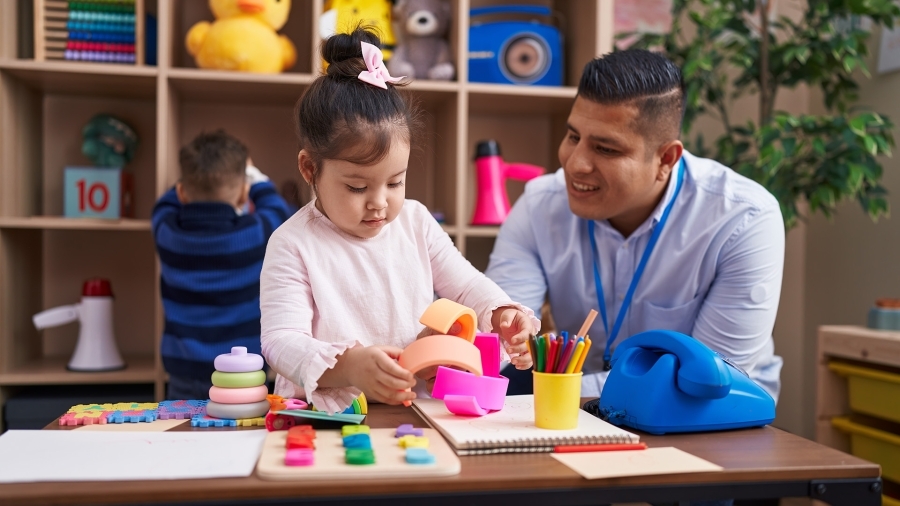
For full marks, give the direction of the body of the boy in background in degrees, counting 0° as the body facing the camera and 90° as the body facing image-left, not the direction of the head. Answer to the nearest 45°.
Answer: approximately 180°

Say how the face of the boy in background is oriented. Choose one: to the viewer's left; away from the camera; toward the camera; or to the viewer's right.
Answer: away from the camera

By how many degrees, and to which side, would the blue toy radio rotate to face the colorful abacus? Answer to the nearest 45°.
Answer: approximately 90° to its right

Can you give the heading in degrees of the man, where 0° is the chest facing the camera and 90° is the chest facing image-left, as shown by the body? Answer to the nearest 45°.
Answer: approximately 45°

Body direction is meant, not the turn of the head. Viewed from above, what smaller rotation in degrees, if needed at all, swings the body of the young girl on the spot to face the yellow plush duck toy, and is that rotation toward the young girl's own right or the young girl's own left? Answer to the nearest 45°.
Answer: approximately 135° to the young girl's own left

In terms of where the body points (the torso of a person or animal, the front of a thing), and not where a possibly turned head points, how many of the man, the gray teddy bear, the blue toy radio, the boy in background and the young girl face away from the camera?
1

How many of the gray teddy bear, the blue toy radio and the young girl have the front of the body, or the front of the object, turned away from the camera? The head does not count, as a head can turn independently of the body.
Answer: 0

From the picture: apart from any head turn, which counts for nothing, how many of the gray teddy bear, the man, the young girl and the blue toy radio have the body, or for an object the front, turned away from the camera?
0

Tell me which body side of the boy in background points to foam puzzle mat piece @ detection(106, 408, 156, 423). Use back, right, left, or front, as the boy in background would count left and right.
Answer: back

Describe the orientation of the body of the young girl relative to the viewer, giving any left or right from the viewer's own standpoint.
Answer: facing the viewer and to the right of the viewer

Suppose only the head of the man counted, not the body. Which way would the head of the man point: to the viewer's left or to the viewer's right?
to the viewer's left

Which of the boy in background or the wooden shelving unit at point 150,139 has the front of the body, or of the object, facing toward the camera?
the wooden shelving unit

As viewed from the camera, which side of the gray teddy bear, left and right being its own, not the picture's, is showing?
front

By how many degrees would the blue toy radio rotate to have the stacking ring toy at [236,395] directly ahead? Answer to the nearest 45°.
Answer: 0° — it already faces it

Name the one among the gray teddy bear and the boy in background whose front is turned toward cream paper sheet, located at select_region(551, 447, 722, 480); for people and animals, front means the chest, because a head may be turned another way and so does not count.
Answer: the gray teddy bear

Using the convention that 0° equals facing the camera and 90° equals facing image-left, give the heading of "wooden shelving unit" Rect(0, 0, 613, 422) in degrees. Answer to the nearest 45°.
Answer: approximately 0°

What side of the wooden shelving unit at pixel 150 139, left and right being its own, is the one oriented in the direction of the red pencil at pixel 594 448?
front

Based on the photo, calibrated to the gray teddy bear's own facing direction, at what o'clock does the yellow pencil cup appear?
The yellow pencil cup is roughly at 12 o'clock from the gray teddy bear.
